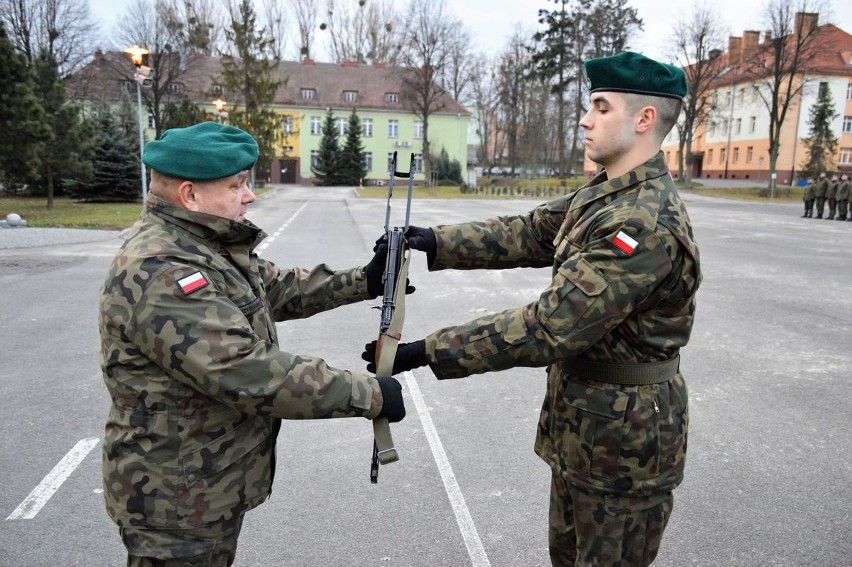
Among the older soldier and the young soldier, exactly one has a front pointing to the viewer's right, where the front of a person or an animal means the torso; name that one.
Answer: the older soldier

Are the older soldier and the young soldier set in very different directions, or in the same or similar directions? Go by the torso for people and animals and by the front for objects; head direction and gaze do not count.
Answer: very different directions

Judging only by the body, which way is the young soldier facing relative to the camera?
to the viewer's left

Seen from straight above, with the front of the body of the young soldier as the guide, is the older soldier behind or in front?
in front

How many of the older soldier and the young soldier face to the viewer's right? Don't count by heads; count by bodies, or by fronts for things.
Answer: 1

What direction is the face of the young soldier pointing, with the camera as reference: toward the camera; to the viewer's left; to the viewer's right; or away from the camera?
to the viewer's left

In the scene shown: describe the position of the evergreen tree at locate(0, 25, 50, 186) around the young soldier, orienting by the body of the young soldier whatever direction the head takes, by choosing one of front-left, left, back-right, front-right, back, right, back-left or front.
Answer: front-right

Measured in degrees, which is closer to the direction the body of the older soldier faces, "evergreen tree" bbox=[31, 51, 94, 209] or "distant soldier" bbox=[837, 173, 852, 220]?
the distant soldier

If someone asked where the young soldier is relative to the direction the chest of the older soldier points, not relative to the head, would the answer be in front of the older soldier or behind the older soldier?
in front

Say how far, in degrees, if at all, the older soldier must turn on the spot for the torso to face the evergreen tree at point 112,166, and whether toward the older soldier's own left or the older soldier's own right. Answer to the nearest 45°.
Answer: approximately 90° to the older soldier's own left

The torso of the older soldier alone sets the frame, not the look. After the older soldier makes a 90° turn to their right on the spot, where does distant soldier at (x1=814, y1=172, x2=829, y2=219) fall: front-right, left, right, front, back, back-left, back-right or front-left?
back-left

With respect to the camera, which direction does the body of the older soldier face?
to the viewer's right

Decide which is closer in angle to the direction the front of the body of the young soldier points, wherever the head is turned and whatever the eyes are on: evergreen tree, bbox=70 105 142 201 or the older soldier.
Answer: the older soldier

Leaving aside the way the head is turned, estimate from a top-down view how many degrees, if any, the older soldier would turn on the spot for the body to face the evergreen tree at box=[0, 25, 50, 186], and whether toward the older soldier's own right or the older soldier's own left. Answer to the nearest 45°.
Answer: approximately 90° to the older soldier's own left

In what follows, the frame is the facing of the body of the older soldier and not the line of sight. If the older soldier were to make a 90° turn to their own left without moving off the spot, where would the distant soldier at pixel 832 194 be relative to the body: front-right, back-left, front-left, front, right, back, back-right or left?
front-right

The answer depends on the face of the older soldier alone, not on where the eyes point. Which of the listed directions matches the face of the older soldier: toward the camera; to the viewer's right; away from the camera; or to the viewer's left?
to the viewer's right

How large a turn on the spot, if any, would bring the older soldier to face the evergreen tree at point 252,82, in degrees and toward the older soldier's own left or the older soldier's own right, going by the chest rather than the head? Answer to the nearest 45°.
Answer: approximately 90° to the older soldier's own left
